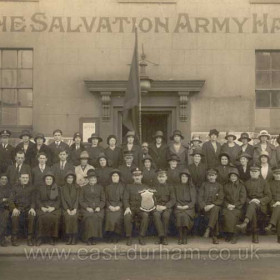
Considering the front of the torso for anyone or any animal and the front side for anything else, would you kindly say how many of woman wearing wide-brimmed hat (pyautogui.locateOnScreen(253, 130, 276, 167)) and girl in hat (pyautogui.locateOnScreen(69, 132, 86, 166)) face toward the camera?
2

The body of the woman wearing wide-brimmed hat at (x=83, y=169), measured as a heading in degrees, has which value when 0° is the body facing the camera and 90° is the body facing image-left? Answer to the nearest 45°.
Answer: approximately 0°

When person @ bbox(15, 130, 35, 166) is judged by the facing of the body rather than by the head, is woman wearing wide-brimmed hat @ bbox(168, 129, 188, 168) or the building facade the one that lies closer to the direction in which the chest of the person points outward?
the woman wearing wide-brimmed hat

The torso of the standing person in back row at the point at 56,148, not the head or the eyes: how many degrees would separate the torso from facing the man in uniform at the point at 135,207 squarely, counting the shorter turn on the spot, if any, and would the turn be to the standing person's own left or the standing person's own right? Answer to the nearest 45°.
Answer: approximately 45° to the standing person's own left

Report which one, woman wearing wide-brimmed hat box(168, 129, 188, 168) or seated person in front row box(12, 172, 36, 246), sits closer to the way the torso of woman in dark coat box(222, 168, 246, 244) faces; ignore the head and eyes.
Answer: the seated person in front row

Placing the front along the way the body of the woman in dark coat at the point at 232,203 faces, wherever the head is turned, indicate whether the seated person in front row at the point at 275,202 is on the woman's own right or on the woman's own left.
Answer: on the woman's own left

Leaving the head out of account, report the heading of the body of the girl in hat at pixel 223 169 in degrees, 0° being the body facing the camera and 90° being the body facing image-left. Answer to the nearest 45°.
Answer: approximately 0°

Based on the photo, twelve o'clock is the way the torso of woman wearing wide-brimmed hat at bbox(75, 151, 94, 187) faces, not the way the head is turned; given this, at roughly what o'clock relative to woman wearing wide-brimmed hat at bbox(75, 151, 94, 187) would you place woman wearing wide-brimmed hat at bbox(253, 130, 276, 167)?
woman wearing wide-brimmed hat at bbox(253, 130, 276, 167) is roughly at 9 o'clock from woman wearing wide-brimmed hat at bbox(75, 151, 94, 187).
